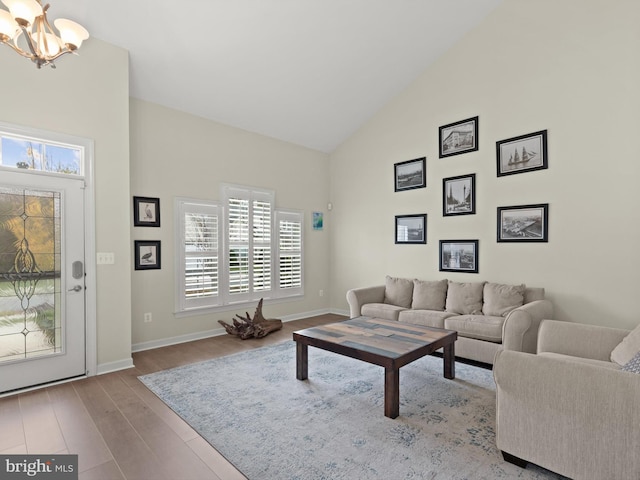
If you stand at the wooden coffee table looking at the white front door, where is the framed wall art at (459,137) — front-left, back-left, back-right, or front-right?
back-right

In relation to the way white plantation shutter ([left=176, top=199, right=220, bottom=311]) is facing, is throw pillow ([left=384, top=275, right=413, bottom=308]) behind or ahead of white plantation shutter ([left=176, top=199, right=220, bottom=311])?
ahead

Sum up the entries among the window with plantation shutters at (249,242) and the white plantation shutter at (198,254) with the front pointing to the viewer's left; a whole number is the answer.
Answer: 0

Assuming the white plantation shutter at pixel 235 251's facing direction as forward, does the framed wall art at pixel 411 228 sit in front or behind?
in front

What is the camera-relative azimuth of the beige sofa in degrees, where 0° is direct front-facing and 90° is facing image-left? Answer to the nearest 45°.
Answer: approximately 45°

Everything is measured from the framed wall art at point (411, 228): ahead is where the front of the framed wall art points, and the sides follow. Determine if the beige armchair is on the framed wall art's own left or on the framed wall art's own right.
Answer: on the framed wall art's own left

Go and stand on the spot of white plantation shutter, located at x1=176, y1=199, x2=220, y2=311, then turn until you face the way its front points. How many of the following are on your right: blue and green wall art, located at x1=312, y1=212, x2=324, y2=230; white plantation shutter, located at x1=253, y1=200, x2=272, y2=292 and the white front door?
1

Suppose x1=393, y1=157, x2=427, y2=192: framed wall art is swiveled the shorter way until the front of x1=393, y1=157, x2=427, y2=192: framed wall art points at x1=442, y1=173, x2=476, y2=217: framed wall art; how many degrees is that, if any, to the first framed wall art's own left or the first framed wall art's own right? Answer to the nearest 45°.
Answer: approximately 90° to the first framed wall art's own left

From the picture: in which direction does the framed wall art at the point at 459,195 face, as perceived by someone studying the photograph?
facing the viewer and to the left of the viewer

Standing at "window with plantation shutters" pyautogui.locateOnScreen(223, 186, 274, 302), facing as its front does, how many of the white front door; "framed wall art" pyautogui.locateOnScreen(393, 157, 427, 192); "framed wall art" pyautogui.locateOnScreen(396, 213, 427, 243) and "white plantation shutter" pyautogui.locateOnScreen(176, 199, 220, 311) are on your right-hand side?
2

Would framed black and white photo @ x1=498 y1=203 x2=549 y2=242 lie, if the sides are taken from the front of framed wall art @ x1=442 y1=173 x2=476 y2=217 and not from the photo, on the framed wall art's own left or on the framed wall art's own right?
on the framed wall art's own left

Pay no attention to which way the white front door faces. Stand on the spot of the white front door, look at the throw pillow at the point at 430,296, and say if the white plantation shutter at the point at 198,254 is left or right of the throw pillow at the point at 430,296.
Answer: left

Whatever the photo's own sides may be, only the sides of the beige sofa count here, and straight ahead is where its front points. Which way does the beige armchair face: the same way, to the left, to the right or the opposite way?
to the right

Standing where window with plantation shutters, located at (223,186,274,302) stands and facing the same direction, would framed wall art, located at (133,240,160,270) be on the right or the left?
on its right

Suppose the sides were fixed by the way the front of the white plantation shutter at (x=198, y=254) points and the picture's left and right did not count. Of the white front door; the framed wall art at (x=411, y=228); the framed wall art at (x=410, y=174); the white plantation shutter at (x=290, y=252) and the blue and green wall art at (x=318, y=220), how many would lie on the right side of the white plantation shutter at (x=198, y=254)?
1
